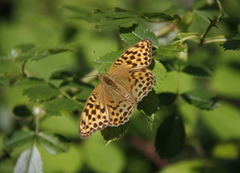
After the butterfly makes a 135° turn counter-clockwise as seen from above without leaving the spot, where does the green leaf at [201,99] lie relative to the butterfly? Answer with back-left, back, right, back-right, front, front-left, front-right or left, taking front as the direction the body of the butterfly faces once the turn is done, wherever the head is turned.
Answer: back-left

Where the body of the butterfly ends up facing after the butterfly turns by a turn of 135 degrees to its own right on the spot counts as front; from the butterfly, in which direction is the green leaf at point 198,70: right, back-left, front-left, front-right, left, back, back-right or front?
front-left
